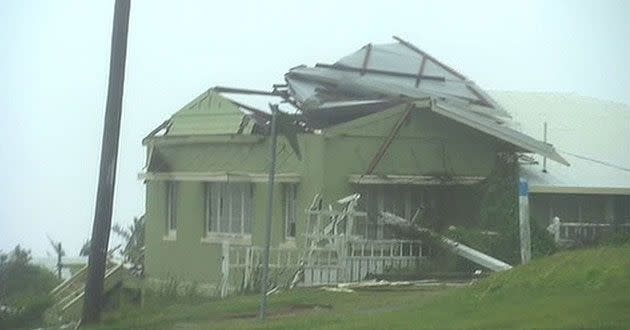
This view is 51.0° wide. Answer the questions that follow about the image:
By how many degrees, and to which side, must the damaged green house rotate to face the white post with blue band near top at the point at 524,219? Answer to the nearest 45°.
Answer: approximately 45° to its left

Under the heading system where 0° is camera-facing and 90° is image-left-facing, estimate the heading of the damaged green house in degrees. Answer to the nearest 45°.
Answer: approximately 0°

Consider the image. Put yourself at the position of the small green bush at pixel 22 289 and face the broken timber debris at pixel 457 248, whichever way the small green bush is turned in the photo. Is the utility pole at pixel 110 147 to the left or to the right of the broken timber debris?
right

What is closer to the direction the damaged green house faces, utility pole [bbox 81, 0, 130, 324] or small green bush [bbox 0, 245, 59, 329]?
the utility pole

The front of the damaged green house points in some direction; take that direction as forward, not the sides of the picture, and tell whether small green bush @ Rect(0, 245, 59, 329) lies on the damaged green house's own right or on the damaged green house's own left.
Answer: on the damaged green house's own right

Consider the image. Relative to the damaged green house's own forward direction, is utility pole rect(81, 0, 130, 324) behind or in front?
in front
